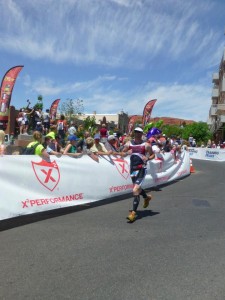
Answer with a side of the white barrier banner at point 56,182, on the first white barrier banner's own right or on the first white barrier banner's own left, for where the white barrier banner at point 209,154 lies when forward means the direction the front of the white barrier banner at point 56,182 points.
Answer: on the first white barrier banner's own left

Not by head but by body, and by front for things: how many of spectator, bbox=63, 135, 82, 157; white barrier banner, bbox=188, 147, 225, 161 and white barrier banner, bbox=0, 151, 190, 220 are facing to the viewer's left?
0

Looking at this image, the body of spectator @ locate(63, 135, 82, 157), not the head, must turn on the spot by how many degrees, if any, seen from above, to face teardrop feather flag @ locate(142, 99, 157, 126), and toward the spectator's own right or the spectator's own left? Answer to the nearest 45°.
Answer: approximately 135° to the spectator's own left

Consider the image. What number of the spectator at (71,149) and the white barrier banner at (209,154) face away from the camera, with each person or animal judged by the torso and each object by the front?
0

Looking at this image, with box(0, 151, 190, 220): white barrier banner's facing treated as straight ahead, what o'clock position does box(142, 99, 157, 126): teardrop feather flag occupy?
The teardrop feather flag is roughly at 8 o'clock from the white barrier banner.

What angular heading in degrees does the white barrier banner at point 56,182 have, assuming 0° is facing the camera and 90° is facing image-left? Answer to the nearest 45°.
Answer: approximately 315°

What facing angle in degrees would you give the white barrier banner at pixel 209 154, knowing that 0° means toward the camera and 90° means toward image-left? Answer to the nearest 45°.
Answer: approximately 0°

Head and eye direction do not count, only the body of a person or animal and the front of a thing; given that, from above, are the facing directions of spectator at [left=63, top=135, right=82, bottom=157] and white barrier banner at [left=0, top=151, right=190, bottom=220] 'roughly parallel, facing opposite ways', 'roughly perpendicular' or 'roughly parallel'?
roughly parallel

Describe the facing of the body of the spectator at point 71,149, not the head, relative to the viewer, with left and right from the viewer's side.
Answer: facing the viewer and to the right of the viewer

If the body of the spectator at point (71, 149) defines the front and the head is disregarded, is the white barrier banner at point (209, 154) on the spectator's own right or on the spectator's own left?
on the spectator's own left

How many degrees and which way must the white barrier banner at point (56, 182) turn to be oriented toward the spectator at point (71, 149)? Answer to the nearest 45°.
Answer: approximately 135° to its left

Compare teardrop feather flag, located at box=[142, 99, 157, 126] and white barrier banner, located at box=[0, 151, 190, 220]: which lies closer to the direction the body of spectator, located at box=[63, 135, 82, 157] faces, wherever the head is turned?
the white barrier banner

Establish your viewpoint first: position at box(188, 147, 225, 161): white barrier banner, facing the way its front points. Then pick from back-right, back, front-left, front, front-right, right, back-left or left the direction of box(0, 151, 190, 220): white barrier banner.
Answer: front
